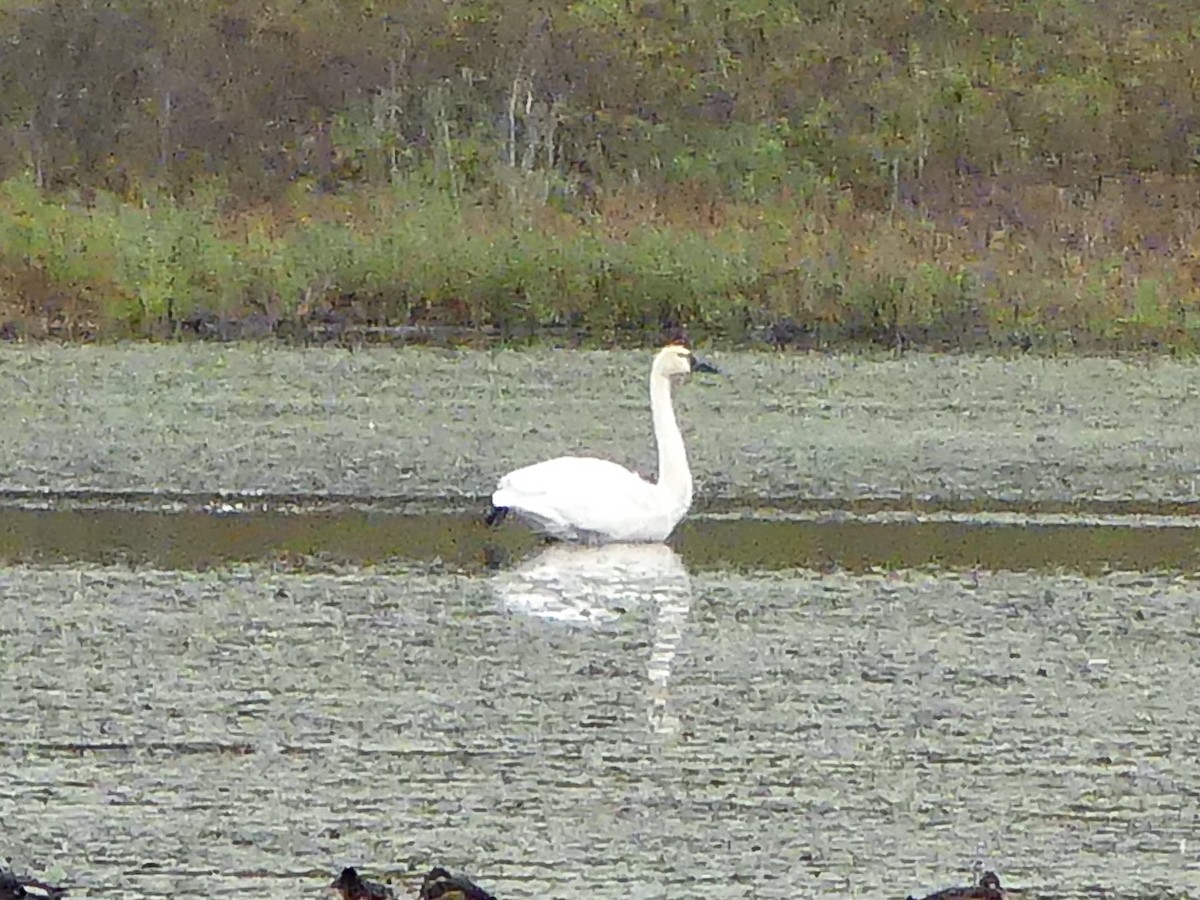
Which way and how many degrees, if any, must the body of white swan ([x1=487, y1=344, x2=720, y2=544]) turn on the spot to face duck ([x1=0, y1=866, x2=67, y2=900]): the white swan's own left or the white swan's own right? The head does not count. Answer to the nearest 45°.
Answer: approximately 90° to the white swan's own right

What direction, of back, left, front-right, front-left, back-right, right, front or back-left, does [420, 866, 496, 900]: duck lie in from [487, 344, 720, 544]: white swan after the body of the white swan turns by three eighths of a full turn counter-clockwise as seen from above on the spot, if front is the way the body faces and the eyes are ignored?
back-left

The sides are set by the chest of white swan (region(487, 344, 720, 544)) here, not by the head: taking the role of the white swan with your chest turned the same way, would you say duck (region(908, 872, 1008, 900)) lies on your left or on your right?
on your right

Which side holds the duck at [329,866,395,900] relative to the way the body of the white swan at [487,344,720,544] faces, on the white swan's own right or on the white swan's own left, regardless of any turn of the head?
on the white swan's own right

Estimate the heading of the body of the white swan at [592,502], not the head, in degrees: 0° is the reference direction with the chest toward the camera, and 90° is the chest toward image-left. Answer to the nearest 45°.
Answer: approximately 270°
